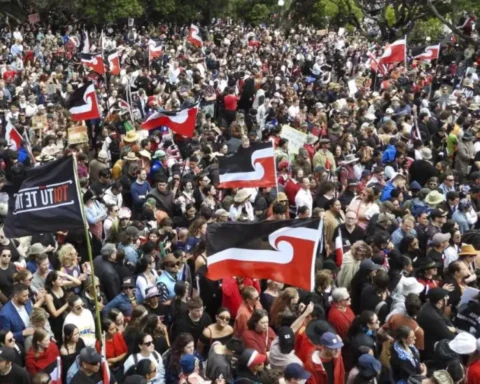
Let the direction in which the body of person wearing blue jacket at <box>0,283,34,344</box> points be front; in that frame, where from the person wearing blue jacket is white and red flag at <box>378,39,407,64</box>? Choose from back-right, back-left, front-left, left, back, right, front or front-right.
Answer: left

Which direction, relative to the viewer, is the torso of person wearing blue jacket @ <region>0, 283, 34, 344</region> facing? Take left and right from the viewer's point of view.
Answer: facing the viewer and to the right of the viewer

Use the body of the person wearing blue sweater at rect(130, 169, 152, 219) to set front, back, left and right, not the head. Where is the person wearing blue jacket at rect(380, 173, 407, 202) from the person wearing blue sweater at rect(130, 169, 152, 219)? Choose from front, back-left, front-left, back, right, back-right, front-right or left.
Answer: front-left

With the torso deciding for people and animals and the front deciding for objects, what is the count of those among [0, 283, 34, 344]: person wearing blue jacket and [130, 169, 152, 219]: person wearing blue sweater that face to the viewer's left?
0

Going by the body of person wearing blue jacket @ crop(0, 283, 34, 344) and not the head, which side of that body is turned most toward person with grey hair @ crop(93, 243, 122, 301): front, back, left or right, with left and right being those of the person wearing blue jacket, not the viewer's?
left

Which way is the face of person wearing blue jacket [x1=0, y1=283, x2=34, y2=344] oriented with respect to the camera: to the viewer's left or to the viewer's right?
to the viewer's right
